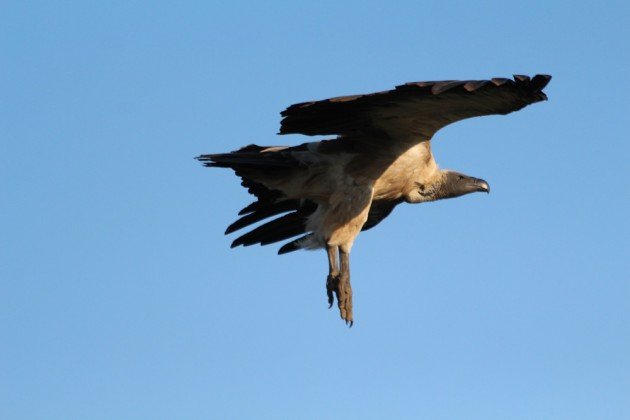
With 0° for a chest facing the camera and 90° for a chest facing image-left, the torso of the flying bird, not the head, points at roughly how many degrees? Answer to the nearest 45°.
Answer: approximately 270°
